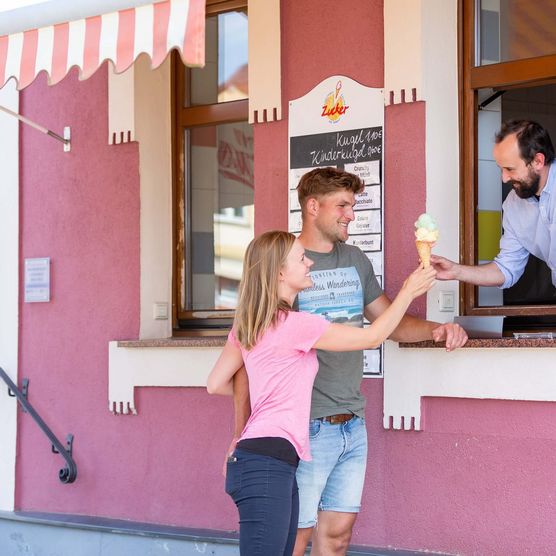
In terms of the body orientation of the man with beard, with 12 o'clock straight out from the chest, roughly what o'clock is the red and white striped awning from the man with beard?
The red and white striped awning is roughly at 1 o'clock from the man with beard.

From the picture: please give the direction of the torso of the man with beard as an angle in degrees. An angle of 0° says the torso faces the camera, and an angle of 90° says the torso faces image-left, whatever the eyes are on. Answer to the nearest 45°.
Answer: approximately 45°

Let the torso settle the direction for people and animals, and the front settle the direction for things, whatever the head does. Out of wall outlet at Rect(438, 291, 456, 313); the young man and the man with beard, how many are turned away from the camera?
0

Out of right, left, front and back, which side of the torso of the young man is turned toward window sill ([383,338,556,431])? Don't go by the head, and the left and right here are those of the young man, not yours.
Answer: left

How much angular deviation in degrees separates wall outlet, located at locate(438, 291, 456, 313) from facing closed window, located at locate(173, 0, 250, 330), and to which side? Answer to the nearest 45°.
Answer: approximately 135° to its right

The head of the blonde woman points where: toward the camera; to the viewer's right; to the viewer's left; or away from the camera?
to the viewer's right

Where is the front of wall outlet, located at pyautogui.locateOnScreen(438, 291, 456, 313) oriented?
toward the camera

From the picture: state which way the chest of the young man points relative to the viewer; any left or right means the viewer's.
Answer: facing the viewer and to the right of the viewer

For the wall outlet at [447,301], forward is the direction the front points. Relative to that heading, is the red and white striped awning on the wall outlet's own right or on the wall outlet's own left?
on the wall outlet's own right

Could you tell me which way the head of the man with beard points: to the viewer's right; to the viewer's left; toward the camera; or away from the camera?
to the viewer's left

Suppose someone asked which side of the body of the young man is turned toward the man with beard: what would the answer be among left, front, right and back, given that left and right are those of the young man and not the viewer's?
left
